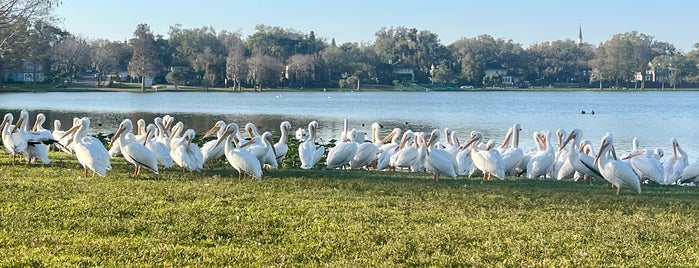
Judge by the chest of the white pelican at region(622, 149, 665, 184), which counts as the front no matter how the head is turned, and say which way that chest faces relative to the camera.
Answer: to the viewer's left

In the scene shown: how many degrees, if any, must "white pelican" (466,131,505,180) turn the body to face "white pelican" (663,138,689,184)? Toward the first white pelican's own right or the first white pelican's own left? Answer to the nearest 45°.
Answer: approximately 180°

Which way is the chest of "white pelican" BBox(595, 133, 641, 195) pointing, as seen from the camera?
to the viewer's left

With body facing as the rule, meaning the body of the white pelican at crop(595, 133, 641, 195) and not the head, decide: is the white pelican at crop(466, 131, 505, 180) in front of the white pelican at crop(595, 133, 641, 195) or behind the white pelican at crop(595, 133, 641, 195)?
in front

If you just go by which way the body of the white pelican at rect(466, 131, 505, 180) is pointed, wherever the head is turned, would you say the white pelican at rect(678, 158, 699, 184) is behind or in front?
behind

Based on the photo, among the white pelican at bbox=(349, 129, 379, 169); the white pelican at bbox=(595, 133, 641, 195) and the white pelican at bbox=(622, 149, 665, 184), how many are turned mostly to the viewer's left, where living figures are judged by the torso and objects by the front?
2

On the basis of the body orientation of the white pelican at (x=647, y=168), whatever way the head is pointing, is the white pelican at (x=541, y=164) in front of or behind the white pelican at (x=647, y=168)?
in front

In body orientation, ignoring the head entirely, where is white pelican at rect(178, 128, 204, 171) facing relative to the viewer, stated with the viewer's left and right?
facing the viewer and to the left of the viewer

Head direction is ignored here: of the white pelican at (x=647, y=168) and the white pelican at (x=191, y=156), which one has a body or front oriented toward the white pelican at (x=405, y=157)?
the white pelican at (x=647, y=168)

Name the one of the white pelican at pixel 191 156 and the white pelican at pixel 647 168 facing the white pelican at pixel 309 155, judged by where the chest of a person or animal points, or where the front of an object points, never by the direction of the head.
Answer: the white pelican at pixel 647 168
